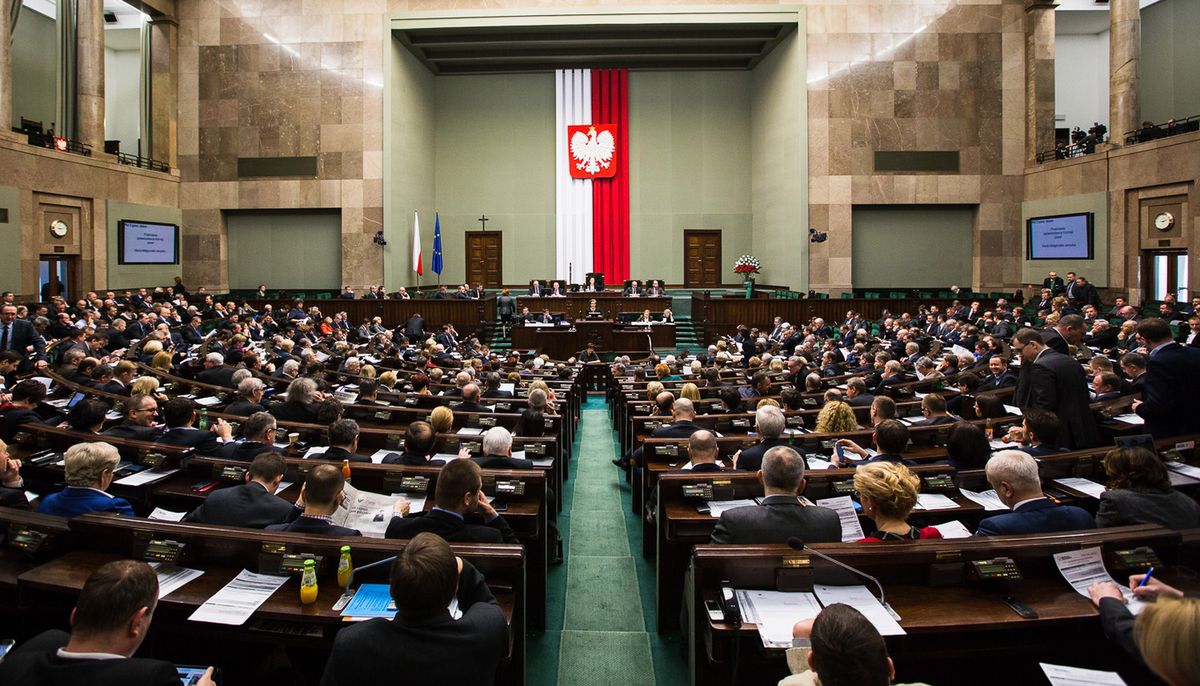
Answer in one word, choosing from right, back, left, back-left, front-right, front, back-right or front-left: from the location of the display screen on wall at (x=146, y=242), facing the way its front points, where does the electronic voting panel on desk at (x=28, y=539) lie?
front-right

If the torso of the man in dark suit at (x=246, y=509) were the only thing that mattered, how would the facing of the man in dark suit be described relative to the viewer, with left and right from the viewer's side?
facing away from the viewer and to the right of the viewer

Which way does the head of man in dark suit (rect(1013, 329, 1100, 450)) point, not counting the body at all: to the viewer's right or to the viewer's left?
to the viewer's left

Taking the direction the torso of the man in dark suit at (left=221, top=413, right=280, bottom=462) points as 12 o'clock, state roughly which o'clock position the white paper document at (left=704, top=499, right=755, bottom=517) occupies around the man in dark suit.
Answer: The white paper document is roughly at 3 o'clock from the man in dark suit.

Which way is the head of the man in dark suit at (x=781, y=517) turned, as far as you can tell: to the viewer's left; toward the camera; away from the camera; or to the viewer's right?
away from the camera

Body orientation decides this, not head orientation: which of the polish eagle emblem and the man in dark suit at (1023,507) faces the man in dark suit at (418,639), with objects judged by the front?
the polish eagle emblem

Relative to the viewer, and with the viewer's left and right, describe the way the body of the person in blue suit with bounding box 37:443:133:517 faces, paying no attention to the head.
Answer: facing away from the viewer and to the right of the viewer

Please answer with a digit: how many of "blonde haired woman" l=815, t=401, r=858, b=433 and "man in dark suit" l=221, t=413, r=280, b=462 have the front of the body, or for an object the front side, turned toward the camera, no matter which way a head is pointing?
0

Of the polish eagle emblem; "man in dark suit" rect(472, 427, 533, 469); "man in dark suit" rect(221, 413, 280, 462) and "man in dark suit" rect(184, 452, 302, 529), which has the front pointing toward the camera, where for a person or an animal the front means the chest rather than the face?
the polish eagle emblem

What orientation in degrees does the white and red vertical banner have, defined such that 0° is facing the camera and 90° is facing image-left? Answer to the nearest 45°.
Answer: approximately 0°

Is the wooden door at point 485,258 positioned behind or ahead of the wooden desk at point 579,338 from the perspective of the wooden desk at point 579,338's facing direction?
behind

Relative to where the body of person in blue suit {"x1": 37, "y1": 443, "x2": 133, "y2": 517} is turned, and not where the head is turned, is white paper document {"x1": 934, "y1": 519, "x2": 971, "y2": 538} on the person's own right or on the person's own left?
on the person's own right

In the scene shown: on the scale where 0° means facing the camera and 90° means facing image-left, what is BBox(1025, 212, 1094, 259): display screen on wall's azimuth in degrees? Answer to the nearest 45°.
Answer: approximately 45°

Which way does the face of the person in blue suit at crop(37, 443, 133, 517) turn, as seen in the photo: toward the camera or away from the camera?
away from the camera
